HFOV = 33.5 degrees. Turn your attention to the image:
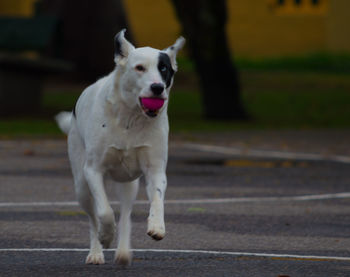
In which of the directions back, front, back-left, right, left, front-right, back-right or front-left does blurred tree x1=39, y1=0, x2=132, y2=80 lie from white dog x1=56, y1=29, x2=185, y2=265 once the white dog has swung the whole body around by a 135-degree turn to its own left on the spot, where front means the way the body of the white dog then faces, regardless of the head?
front

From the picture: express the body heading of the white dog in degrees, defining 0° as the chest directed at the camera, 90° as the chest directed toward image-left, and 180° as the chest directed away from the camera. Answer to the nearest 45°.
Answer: approximately 315°
